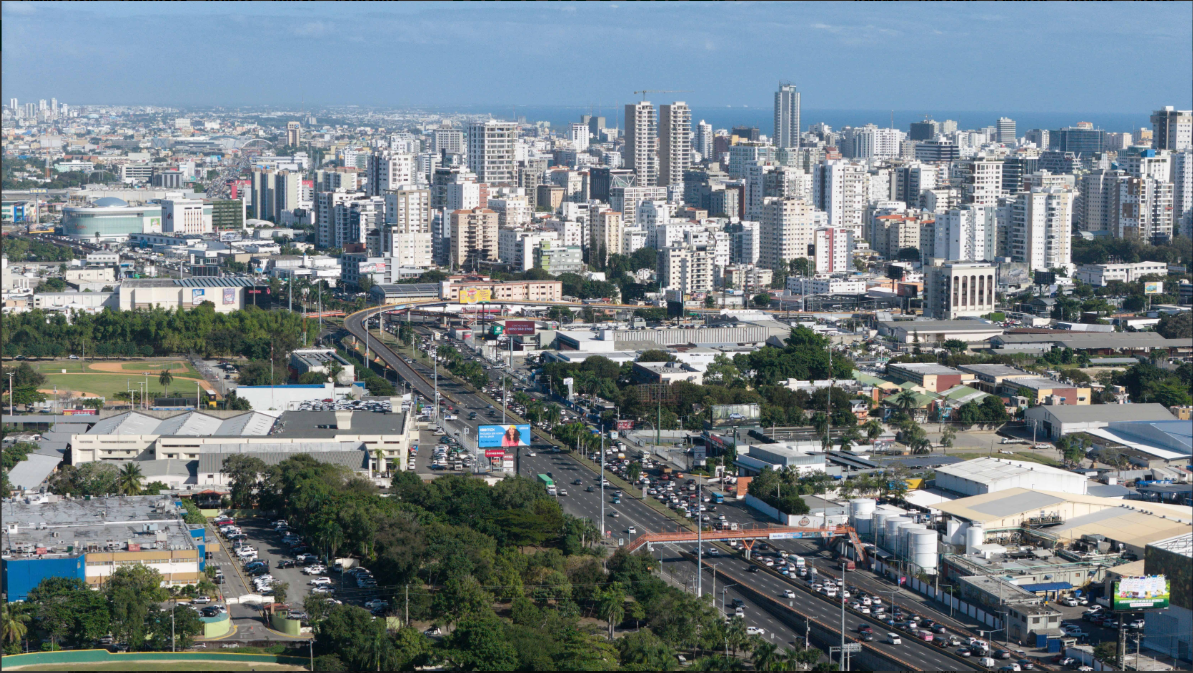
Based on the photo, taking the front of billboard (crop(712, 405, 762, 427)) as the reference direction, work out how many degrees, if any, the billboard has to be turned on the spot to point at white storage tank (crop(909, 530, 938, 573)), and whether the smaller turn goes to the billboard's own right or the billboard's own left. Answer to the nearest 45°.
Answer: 0° — it already faces it

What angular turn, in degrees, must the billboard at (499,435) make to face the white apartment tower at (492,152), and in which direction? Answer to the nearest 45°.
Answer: approximately 180°

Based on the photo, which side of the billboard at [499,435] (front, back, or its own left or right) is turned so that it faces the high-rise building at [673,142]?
back

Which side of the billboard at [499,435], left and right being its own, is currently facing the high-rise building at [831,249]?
back

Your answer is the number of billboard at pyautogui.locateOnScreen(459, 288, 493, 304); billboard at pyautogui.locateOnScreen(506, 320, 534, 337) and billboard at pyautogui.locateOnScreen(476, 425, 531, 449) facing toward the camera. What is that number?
3

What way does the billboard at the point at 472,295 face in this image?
toward the camera

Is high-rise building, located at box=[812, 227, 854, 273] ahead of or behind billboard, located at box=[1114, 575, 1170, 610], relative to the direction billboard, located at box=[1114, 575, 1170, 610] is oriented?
behind

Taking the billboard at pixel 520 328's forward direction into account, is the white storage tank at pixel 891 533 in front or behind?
in front

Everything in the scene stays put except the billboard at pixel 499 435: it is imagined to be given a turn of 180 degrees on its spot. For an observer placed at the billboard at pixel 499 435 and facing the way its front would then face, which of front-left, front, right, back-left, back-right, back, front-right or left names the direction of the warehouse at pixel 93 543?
back-left

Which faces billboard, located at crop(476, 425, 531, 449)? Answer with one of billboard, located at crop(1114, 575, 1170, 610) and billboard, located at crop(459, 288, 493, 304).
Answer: billboard, located at crop(459, 288, 493, 304)
